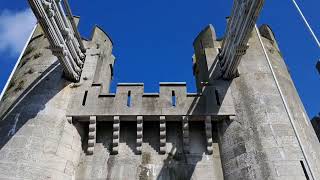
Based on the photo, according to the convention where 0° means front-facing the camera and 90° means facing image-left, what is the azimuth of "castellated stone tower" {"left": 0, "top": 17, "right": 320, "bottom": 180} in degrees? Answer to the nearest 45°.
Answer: approximately 0°
